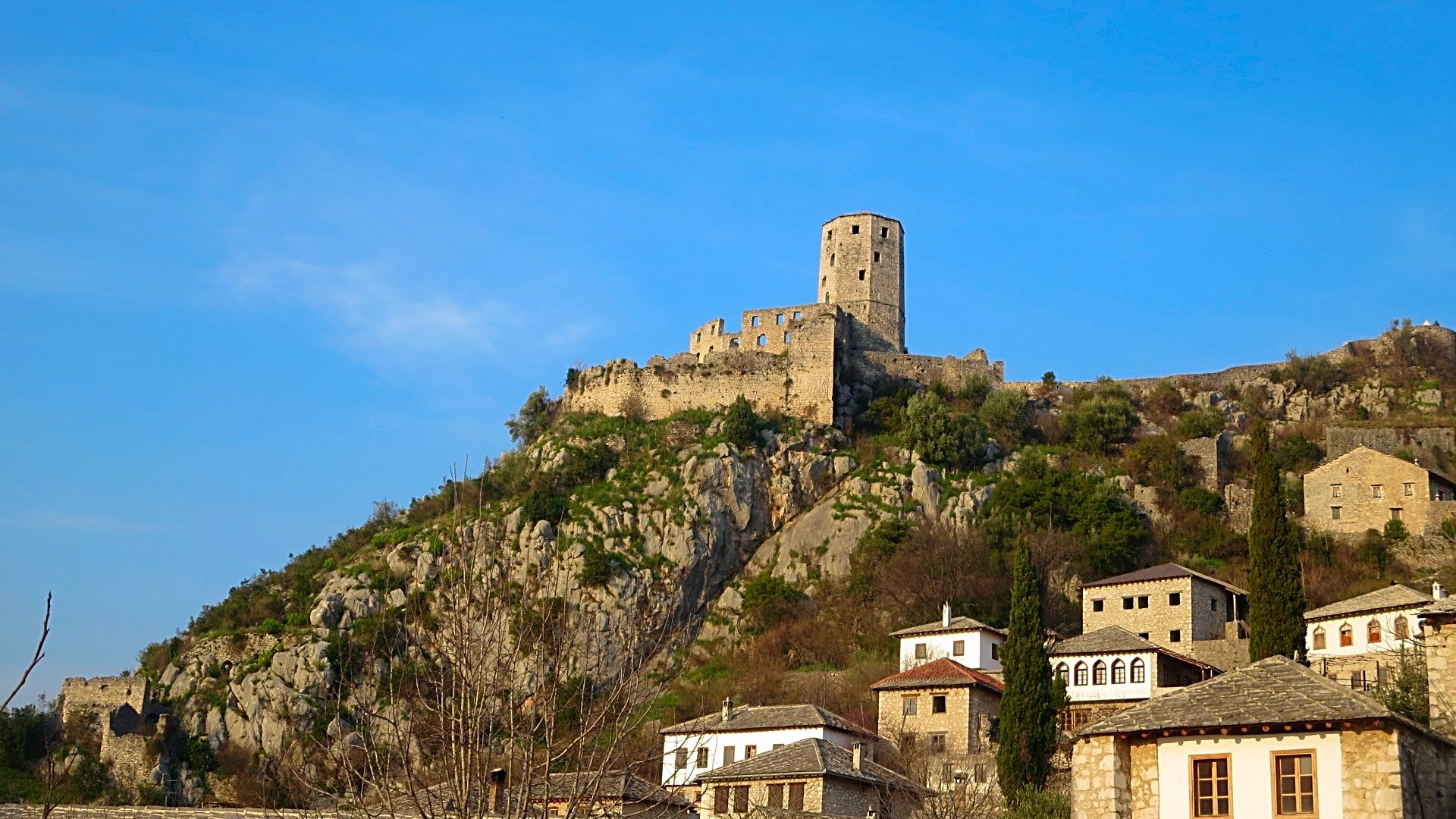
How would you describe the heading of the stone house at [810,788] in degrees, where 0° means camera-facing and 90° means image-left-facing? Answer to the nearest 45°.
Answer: approximately 45°

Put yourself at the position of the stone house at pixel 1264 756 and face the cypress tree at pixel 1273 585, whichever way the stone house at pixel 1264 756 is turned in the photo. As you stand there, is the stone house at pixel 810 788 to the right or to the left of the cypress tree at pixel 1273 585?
left

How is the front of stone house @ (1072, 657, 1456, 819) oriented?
toward the camera

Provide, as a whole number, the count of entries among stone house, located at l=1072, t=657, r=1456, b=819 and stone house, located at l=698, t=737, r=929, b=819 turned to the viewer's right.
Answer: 0

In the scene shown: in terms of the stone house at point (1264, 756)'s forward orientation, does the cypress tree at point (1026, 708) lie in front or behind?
behind

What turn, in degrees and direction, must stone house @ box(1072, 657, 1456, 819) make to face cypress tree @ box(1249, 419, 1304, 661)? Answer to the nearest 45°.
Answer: approximately 180°

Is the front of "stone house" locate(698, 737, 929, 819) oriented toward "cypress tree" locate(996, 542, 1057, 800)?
no

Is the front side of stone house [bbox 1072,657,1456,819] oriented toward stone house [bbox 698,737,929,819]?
no

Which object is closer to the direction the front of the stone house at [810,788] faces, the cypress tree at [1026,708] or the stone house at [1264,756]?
the stone house
